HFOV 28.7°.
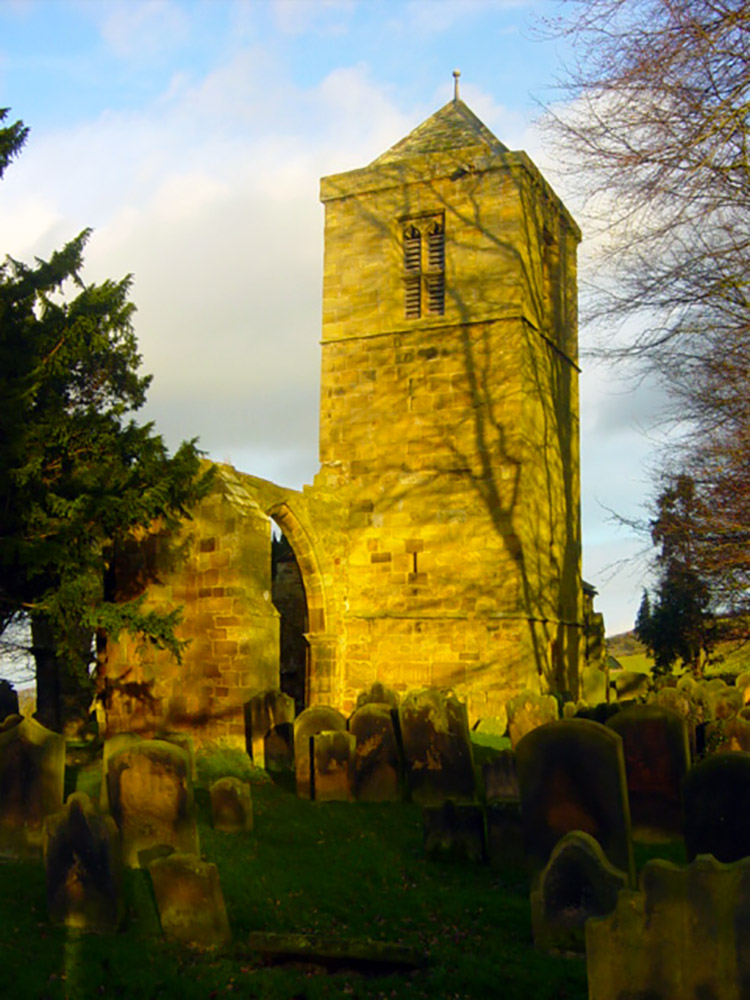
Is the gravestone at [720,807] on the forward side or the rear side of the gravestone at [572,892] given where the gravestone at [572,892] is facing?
on the rear side

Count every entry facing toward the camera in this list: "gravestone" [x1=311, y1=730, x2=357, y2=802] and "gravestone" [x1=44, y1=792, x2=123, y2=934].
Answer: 2

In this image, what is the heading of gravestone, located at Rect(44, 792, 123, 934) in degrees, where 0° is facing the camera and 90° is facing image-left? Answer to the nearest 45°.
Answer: approximately 0°

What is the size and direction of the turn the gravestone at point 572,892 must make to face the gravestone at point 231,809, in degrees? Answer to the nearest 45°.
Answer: approximately 135° to its right

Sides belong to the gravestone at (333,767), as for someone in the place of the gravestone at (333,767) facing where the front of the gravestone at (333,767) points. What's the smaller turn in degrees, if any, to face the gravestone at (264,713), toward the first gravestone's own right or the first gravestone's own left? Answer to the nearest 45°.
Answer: approximately 180°

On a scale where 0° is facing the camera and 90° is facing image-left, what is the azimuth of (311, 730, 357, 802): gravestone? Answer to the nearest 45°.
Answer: approximately 0°

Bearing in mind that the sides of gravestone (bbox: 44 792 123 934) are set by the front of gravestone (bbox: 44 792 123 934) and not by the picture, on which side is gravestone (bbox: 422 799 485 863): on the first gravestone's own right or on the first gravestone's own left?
on the first gravestone's own left

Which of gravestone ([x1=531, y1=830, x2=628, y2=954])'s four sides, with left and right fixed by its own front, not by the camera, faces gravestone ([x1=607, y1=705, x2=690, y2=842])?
back
